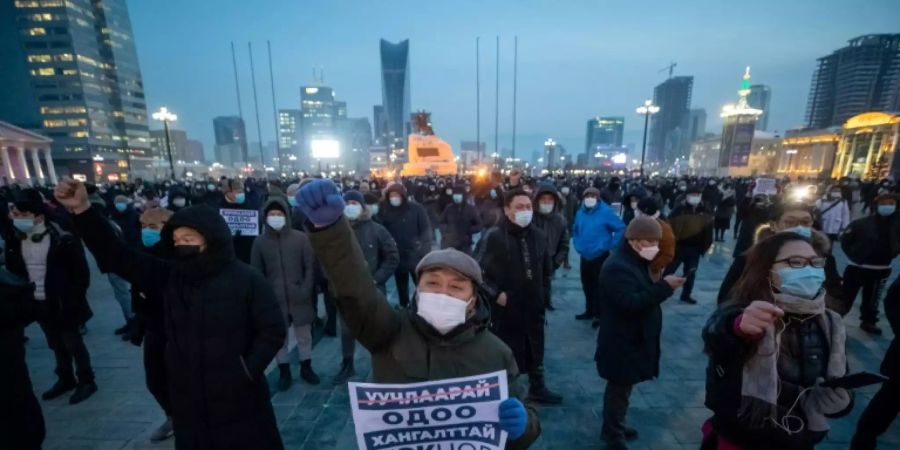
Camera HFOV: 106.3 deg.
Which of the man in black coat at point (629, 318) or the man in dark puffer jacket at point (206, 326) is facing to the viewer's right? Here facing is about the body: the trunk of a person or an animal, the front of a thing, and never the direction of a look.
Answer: the man in black coat

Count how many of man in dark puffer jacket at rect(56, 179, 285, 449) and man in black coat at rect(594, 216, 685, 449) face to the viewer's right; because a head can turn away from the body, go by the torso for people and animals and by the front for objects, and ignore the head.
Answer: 1

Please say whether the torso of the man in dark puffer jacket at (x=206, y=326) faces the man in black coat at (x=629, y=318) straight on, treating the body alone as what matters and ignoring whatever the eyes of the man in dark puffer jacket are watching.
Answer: no

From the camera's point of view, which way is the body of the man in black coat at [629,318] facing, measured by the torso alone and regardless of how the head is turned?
to the viewer's right

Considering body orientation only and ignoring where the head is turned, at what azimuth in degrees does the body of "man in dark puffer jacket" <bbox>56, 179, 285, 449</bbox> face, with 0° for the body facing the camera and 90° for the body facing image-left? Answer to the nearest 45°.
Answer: approximately 45°

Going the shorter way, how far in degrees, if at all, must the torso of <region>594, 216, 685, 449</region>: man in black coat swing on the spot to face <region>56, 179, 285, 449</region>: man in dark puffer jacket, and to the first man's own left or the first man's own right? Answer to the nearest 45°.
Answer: approximately 135° to the first man's own right

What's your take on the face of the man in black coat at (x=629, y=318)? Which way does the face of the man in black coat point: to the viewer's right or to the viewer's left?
to the viewer's right
